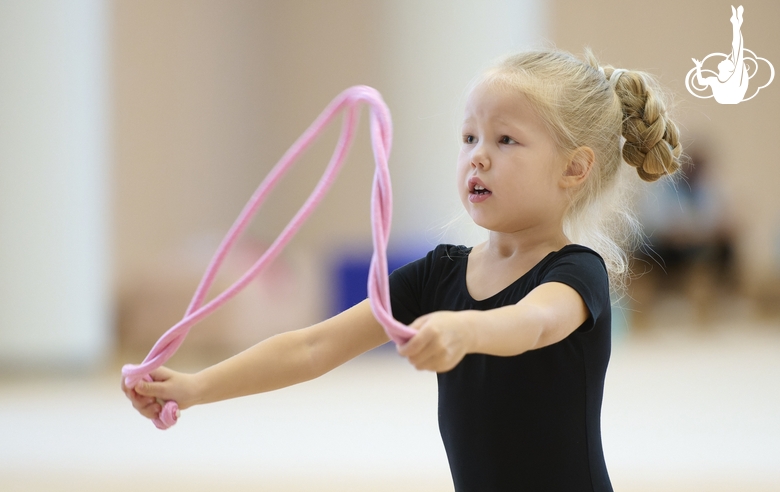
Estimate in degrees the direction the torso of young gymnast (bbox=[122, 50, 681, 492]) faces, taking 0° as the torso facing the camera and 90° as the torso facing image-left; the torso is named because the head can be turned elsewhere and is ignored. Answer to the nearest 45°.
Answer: approximately 45°

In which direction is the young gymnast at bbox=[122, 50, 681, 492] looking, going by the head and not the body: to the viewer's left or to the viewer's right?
to the viewer's left

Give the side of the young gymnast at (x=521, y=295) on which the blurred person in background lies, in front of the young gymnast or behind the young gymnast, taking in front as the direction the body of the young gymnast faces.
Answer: behind
